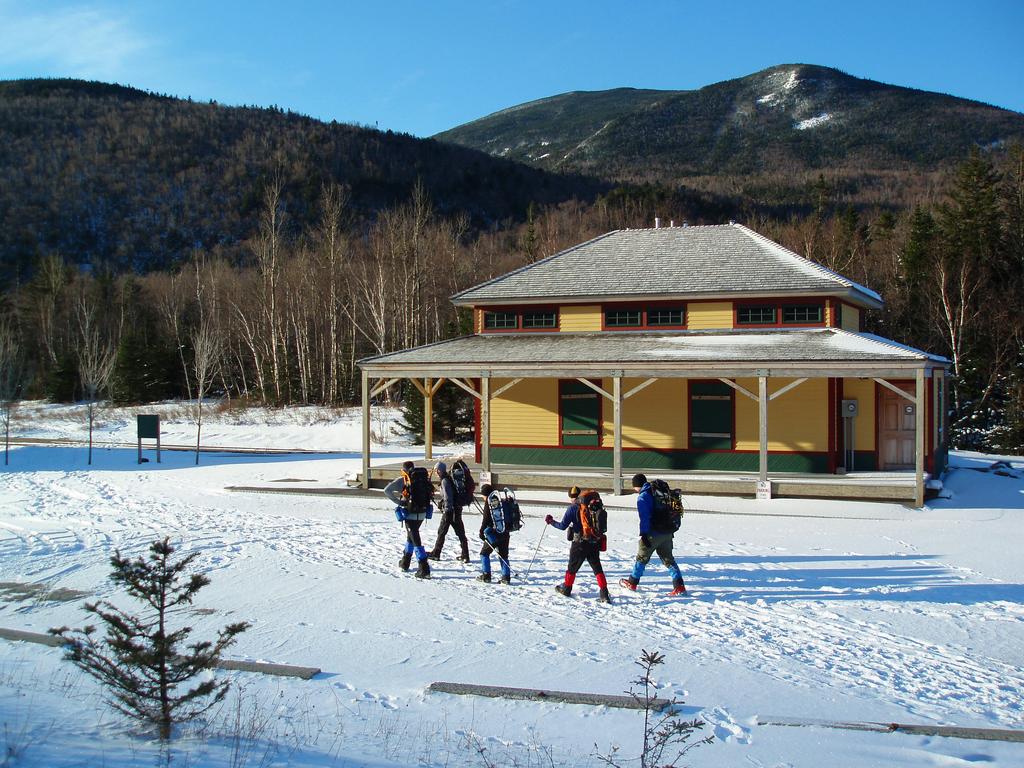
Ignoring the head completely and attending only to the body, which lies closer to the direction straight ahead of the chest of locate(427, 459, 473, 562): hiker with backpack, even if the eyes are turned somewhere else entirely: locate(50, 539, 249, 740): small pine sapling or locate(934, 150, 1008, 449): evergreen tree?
the small pine sapling

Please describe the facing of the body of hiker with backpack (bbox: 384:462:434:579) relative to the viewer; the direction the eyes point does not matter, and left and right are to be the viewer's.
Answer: facing away from the viewer and to the left of the viewer

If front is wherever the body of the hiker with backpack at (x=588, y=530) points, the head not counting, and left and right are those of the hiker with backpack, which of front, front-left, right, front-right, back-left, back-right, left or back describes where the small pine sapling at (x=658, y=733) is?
back-left

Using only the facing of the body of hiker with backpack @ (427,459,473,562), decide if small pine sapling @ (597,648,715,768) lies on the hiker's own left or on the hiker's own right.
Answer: on the hiker's own left

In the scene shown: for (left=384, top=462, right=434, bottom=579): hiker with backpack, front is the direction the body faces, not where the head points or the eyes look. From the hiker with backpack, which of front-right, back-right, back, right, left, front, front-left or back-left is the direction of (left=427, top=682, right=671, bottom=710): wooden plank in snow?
back-left

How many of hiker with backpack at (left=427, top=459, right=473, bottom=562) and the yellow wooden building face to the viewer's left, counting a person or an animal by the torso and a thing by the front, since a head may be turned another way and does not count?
1

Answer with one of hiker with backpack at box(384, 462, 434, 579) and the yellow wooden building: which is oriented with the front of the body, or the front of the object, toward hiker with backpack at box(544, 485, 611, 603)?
the yellow wooden building

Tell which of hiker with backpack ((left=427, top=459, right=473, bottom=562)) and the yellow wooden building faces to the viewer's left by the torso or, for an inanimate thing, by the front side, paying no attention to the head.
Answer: the hiker with backpack

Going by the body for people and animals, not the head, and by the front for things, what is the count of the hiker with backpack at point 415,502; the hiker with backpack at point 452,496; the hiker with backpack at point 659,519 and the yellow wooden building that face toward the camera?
1

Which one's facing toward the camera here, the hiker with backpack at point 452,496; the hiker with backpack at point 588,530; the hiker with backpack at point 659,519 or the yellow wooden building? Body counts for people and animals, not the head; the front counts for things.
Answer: the yellow wooden building

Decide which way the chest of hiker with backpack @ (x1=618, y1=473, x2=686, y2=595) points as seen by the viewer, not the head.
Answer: to the viewer's left

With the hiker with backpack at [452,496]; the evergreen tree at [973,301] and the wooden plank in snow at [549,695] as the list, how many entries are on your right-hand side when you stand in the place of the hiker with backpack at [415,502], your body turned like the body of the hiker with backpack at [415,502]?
2

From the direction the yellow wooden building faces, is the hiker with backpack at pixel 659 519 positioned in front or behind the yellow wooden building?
in front

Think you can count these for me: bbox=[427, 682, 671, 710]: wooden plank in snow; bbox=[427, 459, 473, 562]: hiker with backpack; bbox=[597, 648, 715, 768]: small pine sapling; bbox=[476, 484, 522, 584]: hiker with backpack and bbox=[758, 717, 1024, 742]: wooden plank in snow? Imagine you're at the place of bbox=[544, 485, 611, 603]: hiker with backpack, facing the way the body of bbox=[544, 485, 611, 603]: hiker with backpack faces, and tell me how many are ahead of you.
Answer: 2

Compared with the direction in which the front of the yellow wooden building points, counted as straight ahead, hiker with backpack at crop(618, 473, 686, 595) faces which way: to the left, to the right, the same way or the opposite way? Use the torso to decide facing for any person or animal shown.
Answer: to the right

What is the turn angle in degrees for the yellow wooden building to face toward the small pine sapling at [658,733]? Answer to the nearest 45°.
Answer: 0° — it already faces it

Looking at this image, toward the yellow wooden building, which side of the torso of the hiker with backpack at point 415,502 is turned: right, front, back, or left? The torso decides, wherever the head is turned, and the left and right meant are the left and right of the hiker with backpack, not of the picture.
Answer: right

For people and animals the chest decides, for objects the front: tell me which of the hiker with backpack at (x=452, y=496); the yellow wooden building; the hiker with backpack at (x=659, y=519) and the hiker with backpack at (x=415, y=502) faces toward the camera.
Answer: the yellow wooden building

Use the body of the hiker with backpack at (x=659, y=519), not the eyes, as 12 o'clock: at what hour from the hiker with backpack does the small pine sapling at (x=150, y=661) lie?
The small pine sapling is roughly at 10 o'clock from the hiker with backpack.

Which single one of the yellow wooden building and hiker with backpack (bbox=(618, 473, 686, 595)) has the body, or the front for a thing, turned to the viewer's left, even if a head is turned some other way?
the hiker with backpack

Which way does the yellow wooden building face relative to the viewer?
toward the camera
